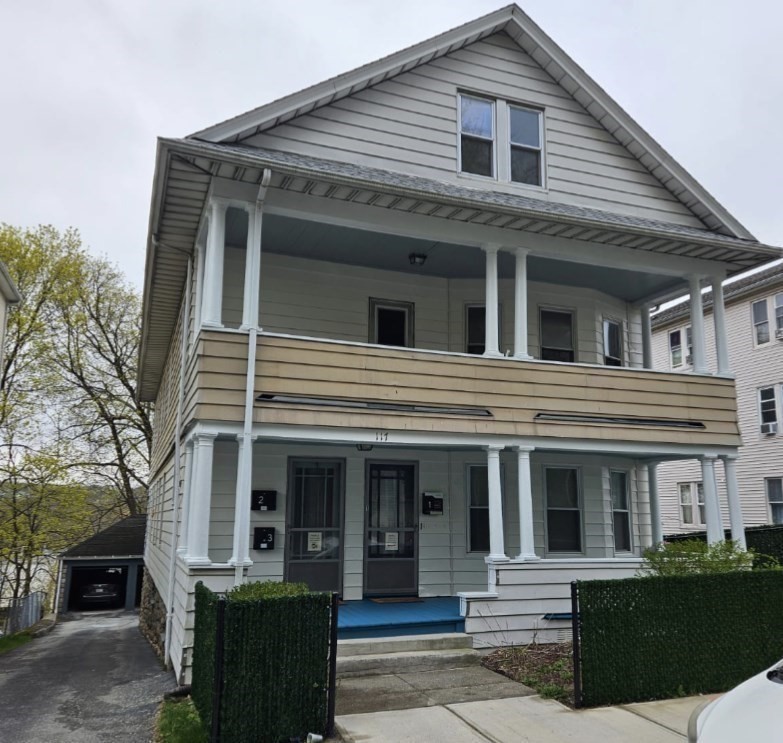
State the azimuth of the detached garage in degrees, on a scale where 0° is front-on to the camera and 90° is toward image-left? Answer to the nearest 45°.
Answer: approximately 0°

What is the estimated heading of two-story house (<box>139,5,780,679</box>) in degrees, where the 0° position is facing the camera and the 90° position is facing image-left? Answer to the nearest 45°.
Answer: approximately 315°

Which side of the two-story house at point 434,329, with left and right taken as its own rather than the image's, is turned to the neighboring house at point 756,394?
left

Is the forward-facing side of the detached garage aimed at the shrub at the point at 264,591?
yes

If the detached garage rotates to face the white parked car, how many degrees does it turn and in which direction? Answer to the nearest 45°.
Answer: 0° — it already faces it

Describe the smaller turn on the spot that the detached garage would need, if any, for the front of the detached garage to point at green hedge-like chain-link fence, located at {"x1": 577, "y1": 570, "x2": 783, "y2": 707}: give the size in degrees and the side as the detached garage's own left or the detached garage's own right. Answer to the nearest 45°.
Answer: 0° — it already faces it

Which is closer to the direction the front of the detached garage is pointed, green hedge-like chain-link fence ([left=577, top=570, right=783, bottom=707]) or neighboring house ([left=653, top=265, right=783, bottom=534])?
the green hedge-like chain-link fence

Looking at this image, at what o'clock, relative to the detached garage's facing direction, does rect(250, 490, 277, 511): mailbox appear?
The mailbox is roughly at 12 o'clock from the detached garage.
